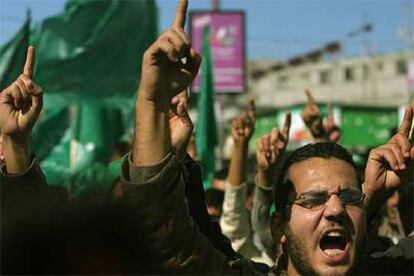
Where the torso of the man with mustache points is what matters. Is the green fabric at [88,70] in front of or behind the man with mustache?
behind

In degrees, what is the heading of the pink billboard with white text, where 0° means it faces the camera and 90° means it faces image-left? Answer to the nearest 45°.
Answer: approximately 0°

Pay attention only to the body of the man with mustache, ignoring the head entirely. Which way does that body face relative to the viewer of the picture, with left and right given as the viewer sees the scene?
facing the viewer and to the right of the viewer

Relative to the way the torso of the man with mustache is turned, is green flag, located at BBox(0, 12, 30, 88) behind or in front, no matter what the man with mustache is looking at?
behind

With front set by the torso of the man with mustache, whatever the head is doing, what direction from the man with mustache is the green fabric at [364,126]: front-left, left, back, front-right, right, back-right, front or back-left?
back-left

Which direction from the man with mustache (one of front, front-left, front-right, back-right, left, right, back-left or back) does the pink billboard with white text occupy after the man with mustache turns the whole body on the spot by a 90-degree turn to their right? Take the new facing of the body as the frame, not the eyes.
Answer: back-right

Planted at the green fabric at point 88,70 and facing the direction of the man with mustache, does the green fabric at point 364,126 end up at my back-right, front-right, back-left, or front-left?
back-left
